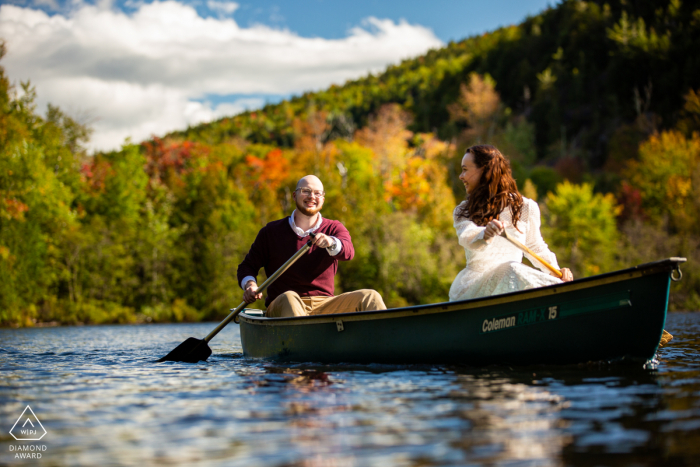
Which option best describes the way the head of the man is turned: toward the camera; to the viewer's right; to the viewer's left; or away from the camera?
toward the camera

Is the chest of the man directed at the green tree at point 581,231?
no

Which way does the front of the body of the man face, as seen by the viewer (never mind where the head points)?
toward the camera

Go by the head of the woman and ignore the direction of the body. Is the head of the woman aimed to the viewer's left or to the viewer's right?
to the viewer's left

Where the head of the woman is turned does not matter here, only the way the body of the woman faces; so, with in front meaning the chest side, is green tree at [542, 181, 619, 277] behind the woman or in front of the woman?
behind

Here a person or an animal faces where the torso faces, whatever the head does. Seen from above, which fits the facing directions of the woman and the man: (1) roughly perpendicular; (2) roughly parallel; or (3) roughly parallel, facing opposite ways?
roughly parallel
